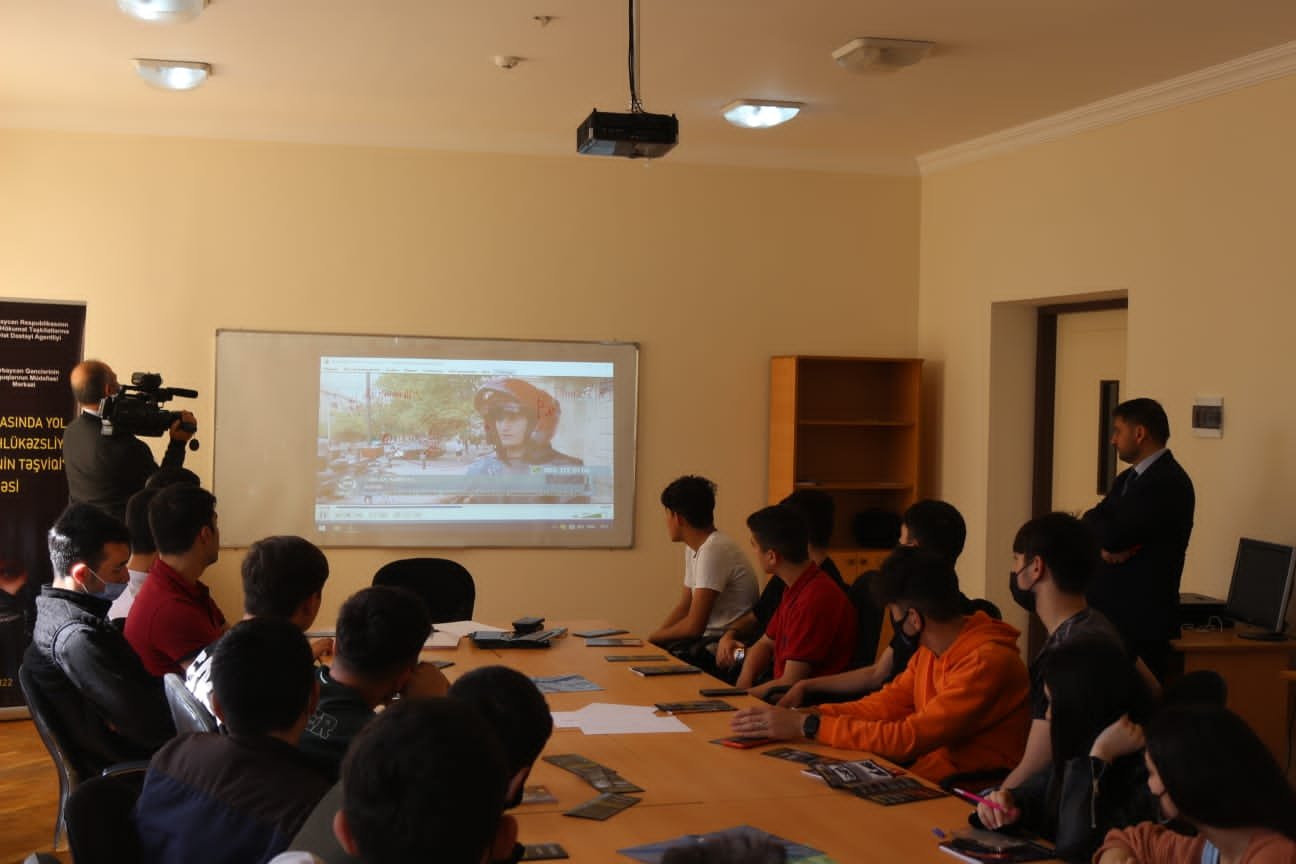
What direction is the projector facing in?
away from the camera

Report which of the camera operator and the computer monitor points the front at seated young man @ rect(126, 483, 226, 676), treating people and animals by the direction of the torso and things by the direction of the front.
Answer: the computer monitor

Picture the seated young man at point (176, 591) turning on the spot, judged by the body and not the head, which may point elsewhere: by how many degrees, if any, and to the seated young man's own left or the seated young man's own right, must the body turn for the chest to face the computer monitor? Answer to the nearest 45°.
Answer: approximately 45° to the seated young man's own right

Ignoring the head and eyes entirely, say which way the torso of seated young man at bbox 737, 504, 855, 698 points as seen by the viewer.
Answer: to the viewer's left

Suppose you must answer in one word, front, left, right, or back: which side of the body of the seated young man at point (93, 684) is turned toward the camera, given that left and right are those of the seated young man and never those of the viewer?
right

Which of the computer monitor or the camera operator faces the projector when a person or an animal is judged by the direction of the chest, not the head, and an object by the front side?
the computer monitor

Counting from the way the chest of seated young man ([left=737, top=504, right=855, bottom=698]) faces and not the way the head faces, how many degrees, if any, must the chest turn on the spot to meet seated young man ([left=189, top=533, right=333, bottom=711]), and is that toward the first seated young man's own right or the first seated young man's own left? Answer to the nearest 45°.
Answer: approximately 45° to the first seated young man's own left

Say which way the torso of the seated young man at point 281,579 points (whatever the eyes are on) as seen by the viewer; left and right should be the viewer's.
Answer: facing away from the viewer and to the right of the viewer

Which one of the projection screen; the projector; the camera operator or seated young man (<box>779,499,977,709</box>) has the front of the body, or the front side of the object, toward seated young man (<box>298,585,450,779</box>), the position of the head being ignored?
the projection screen

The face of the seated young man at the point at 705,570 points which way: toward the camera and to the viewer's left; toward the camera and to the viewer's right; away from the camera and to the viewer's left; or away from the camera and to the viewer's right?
away from the camera and to the viewer's left
